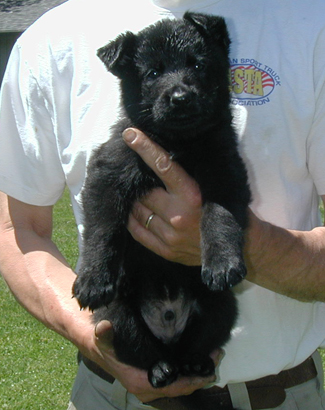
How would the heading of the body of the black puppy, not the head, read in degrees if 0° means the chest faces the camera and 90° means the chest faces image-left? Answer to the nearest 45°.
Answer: approximately 0°

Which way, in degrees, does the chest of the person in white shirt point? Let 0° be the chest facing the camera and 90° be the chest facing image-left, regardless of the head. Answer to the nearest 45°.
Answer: approximately 0°
